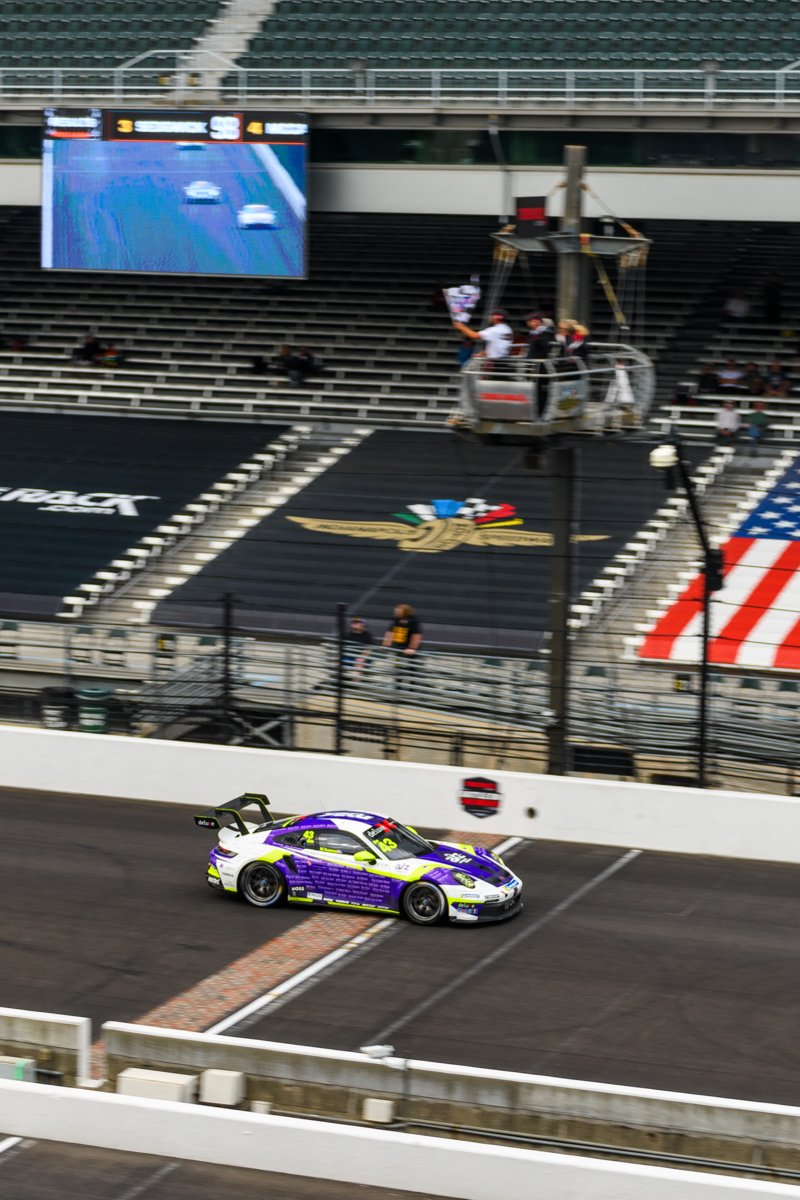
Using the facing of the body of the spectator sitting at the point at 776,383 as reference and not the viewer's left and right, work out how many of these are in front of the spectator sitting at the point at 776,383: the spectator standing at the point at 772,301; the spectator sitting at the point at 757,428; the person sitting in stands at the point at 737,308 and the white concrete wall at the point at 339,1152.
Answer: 2

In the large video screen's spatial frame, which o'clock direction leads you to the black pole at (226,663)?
The black pole is roughly at 12 o'clock from the large video screen.

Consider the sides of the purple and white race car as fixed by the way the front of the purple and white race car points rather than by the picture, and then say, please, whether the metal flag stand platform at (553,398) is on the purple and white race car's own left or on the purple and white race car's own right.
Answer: on the purple and white race car's own left

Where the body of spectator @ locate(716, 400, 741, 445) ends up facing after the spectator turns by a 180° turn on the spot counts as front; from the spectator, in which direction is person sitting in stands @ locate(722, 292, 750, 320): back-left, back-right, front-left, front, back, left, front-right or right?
front

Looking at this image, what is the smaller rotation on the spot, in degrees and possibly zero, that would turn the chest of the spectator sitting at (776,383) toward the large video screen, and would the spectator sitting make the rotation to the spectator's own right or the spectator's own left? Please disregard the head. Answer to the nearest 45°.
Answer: approximately 90° to the spectator's own right

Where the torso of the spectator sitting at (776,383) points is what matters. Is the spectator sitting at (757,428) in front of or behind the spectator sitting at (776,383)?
in front

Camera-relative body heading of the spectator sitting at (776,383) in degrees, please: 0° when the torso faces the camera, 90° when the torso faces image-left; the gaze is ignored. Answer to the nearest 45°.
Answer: approximately 0°
